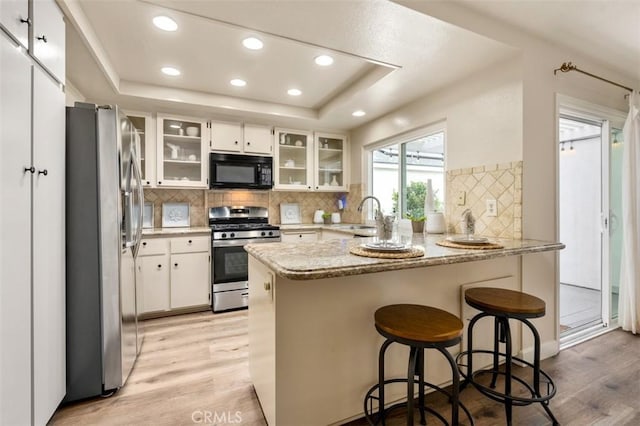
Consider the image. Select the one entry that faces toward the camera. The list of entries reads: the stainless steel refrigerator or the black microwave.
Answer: the black microwave

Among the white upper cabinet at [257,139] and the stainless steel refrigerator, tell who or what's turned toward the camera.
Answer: the white upper cabinet

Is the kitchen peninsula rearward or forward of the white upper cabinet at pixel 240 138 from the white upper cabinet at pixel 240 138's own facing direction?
forward

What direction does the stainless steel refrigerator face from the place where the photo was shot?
facing to the right of the viewer

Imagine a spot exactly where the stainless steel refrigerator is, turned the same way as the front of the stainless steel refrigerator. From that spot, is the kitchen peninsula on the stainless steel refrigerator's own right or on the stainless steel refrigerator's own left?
on the stainless steel refrigerator's own right

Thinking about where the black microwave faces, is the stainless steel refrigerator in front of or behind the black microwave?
in front

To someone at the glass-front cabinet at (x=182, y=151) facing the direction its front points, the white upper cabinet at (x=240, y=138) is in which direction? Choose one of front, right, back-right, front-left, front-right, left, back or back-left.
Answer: left

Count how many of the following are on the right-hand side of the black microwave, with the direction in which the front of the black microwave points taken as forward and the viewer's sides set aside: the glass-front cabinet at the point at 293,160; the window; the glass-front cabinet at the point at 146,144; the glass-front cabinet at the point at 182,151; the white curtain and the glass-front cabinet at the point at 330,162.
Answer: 2

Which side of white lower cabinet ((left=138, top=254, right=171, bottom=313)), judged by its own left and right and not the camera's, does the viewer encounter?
front

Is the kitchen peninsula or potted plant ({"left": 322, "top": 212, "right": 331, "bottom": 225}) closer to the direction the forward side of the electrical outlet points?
the kitchen peninsula

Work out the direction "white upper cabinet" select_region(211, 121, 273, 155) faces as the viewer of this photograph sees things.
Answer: facing the viewer

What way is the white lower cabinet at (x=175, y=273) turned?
toward the camera

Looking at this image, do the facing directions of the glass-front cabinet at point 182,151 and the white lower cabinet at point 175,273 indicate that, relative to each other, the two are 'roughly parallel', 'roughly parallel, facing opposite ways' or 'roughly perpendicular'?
roughly parallel
